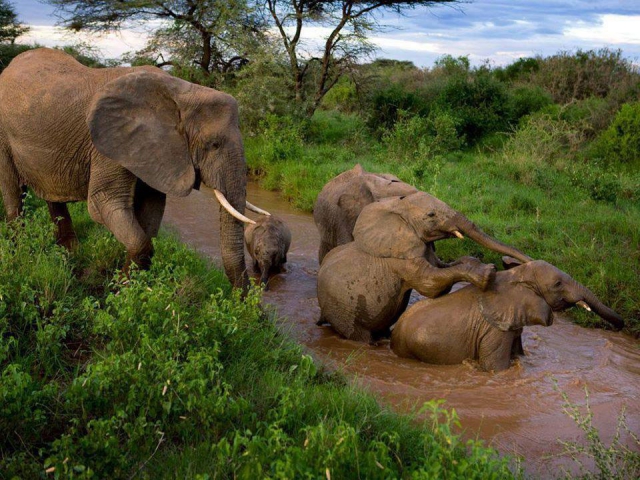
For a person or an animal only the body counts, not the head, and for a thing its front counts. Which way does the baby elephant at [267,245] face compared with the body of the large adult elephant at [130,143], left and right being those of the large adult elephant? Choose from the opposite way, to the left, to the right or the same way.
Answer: to the right

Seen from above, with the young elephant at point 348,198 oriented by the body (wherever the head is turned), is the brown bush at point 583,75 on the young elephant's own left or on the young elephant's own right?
on the young elephant's own left

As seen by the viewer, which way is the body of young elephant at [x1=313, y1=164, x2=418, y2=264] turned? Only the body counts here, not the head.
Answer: to the viewer's right

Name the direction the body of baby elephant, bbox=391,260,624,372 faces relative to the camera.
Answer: to the viewer's right

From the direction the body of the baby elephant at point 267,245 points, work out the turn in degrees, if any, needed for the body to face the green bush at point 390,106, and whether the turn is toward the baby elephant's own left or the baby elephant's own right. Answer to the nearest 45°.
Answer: approximately 180°

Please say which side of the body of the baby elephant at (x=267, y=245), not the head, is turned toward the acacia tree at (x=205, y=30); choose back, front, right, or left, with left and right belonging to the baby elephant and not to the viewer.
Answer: back

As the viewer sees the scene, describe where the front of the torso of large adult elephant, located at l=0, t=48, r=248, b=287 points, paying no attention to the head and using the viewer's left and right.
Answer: facing to the right of the viewer

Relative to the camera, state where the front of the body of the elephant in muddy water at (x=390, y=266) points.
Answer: to the viewer's right

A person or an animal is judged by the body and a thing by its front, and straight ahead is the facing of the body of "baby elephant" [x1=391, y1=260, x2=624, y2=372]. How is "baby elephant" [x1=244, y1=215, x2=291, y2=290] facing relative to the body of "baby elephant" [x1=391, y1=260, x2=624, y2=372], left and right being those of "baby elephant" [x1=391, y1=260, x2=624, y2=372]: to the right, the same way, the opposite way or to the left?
to the right

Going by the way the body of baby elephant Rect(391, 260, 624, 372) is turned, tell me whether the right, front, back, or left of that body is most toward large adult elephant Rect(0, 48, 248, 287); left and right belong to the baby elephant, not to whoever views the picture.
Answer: back

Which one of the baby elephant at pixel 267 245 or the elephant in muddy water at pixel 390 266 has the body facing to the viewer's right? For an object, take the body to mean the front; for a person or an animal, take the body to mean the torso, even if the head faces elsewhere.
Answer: the elephant in muddy water

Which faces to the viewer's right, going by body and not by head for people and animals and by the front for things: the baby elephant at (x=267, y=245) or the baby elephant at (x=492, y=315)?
the baby elephant at (x=492, y=315)
